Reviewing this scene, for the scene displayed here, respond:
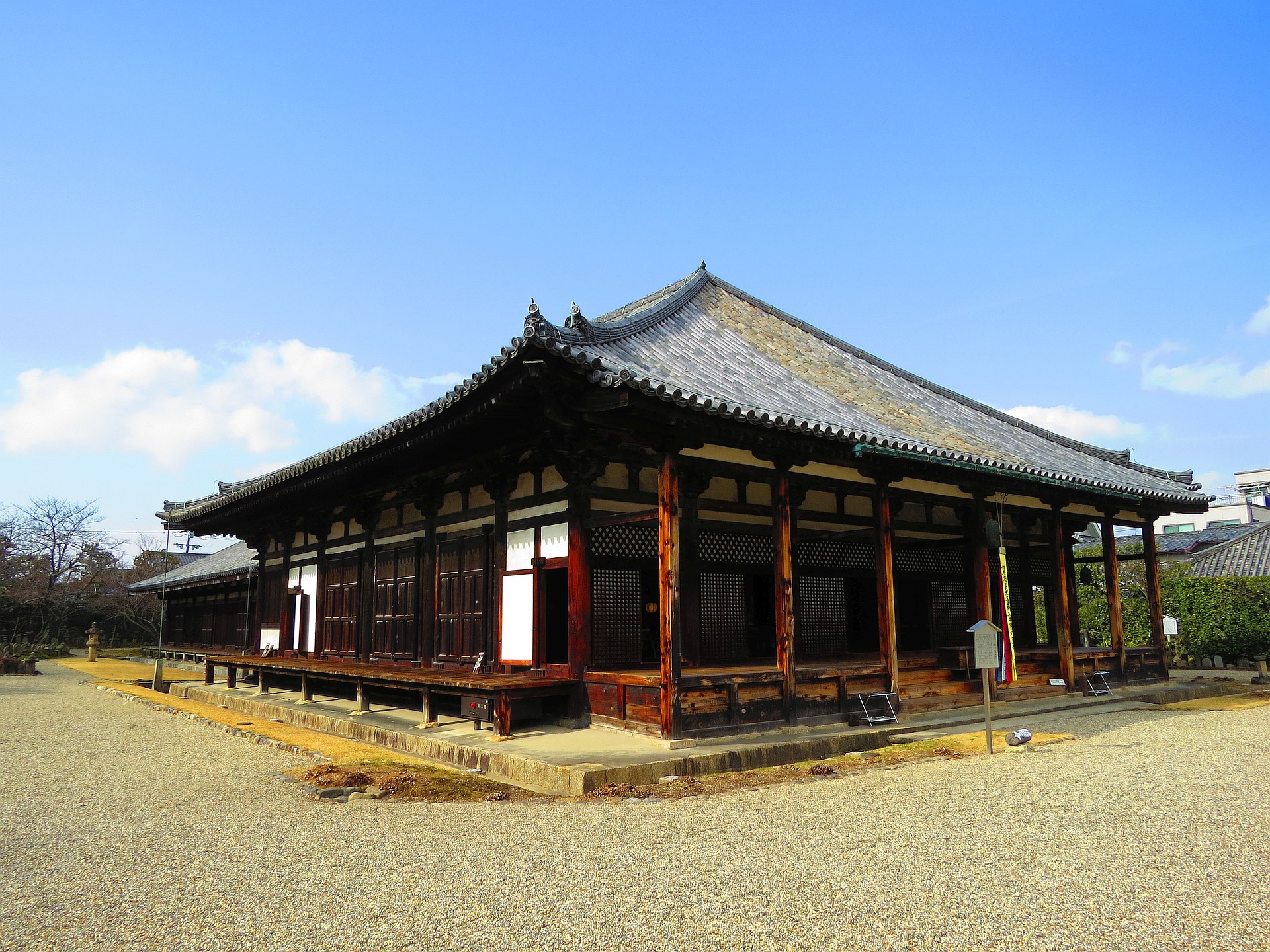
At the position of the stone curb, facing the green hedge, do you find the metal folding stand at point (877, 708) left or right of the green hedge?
right

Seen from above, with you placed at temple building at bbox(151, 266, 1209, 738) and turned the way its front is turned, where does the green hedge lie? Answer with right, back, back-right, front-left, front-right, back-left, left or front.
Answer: left

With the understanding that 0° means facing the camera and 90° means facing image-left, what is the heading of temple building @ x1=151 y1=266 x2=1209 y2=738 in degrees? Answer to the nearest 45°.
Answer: approximately 315°
